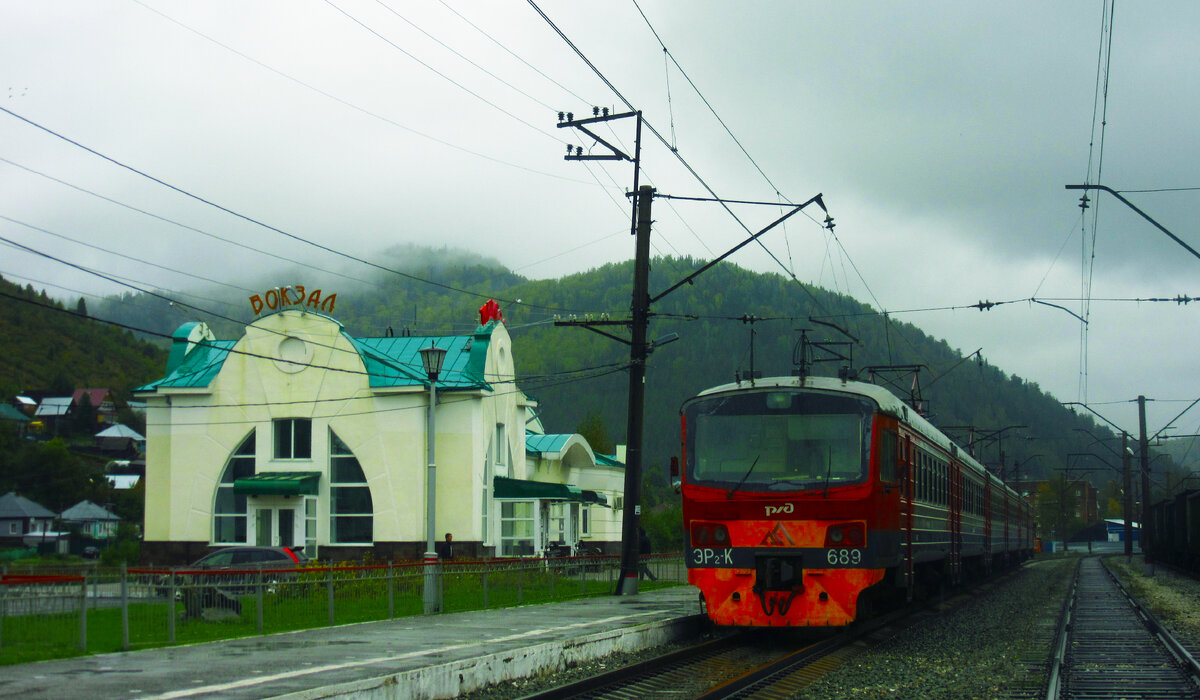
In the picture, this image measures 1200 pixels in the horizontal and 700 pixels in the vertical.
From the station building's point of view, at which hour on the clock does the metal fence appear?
The metal fence is roughly at 12 o'clock from the station building.

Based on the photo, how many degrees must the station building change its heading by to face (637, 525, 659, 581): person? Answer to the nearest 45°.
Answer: approximately 45° to its left

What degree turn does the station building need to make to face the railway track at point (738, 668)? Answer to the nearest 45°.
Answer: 0° — it already faces it

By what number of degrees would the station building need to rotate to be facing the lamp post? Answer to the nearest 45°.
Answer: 0° — it already faces it

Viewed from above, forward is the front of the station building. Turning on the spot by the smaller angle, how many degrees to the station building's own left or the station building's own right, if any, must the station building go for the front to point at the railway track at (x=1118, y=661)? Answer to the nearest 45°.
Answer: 0° — it already faces it

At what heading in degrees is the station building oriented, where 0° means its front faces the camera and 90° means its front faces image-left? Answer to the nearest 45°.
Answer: approximately 0°
